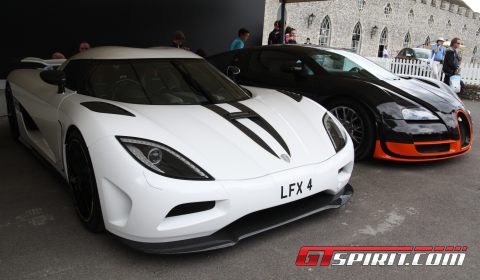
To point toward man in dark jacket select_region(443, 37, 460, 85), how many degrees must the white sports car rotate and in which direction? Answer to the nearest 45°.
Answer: approximately 90° to its left

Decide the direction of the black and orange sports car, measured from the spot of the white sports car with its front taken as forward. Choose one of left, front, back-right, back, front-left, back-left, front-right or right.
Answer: left

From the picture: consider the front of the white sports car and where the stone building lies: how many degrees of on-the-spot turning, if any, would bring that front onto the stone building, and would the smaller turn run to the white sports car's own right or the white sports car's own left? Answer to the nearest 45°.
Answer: approximately 90° to the white sports car's own left

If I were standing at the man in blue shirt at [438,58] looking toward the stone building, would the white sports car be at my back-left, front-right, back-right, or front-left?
back-left

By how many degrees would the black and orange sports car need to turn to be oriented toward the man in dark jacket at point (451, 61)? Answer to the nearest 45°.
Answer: approximately 135° to its left

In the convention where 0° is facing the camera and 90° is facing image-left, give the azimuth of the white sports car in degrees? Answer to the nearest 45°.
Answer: approximately 315°

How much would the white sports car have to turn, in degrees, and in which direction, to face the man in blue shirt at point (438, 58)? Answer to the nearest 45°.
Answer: approximately 90° to its left

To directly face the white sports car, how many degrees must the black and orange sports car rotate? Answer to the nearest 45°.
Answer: approximately 90° to its right

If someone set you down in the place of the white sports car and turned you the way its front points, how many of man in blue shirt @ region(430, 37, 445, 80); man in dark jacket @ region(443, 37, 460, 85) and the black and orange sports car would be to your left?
3

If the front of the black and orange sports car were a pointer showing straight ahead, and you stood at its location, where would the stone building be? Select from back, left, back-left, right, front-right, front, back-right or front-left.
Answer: back-left

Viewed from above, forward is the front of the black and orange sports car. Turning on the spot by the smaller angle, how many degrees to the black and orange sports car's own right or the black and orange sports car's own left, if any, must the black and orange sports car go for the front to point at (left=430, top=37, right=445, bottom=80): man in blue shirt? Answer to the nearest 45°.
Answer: approximately 135° to the black and orange sports car's own left

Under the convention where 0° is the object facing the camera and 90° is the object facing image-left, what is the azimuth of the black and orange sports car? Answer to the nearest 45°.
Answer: approximately 315°

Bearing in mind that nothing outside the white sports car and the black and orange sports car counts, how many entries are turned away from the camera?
0
